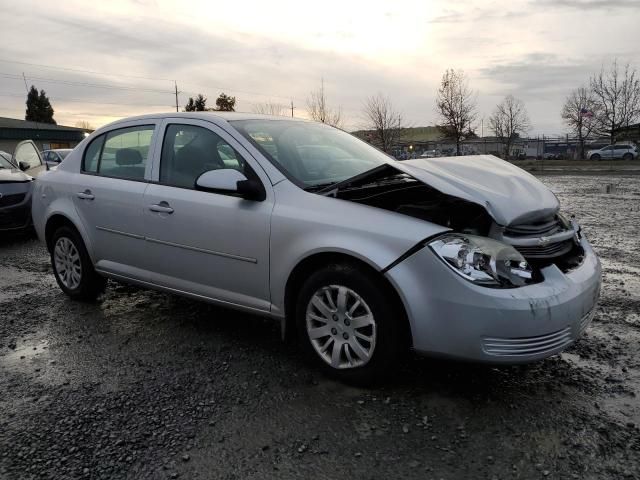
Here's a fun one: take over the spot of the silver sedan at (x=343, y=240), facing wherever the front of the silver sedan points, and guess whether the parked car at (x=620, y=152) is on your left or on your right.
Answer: on your left

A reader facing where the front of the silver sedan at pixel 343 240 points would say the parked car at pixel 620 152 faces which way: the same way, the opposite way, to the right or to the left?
the opposite way

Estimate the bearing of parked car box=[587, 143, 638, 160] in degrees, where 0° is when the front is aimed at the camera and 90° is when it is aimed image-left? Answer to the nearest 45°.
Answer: approximately 90°

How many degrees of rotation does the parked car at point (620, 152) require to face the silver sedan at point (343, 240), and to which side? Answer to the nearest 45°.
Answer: approximately 90° to its left

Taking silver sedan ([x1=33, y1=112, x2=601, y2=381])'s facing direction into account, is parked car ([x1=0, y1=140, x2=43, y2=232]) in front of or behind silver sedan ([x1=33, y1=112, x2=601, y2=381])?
behind

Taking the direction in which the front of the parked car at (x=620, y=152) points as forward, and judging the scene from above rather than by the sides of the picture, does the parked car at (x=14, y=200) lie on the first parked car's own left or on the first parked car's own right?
on the first parked car's own left

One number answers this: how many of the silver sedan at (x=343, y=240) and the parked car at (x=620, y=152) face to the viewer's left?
1

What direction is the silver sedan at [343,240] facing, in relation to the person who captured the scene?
facing the viewer and to the right of the viewer
